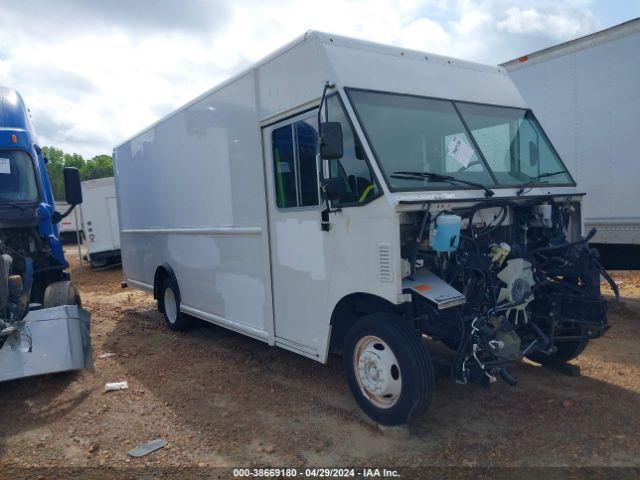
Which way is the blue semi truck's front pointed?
toward the camera

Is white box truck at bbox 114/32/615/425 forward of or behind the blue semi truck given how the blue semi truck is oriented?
forward

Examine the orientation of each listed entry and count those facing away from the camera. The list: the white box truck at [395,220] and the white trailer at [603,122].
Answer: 0

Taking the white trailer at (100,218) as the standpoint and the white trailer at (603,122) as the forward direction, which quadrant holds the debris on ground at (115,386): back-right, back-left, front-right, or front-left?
front-right

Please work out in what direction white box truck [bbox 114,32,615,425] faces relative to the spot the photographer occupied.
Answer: facing the viewer and to the right of the viewer

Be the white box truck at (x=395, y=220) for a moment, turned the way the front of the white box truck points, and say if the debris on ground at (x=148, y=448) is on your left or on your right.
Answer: on your right

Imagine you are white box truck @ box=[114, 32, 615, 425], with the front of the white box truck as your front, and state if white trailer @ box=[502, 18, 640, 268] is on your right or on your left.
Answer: on your left

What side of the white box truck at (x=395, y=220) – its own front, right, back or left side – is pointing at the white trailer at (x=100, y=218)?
back

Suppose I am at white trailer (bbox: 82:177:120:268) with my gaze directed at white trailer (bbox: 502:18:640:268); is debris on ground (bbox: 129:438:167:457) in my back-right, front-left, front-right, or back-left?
front-right

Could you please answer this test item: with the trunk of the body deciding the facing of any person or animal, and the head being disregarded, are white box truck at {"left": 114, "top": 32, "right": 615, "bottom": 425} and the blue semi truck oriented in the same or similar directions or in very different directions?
same or similar directions

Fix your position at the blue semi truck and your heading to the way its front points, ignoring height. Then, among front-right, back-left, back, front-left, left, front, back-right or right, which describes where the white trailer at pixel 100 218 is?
back

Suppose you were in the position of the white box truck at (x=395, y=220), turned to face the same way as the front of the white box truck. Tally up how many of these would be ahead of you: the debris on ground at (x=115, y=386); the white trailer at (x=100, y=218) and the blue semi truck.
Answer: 0

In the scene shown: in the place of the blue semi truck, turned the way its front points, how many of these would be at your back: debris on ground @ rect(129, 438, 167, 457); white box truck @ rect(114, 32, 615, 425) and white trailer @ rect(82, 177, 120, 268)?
1

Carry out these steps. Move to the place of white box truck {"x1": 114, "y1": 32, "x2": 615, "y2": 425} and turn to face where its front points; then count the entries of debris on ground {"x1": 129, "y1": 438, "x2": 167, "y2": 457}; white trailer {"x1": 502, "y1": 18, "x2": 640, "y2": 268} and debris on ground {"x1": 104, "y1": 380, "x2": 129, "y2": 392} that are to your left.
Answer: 1

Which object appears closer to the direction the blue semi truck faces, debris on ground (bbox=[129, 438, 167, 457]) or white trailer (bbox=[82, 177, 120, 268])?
the debris on ground
